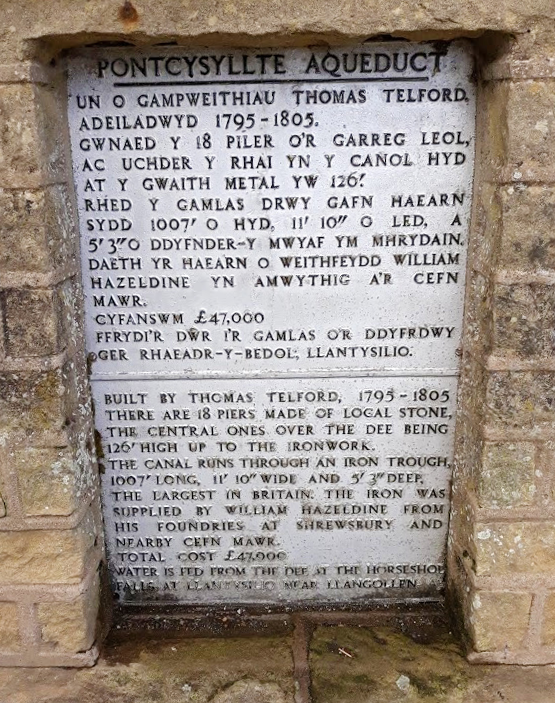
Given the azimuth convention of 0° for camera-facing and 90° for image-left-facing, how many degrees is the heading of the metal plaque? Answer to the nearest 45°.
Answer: approximately 0°
